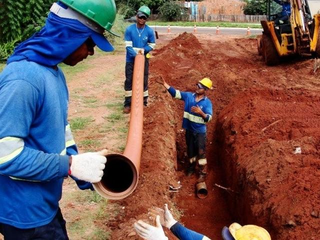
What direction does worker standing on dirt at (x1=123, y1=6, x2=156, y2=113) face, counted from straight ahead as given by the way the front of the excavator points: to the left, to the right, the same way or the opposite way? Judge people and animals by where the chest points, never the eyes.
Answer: the opposite way

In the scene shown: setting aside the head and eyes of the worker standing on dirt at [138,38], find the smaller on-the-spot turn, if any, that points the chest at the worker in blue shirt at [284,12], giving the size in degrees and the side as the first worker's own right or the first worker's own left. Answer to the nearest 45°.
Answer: approximately 135° to the first worker's own left

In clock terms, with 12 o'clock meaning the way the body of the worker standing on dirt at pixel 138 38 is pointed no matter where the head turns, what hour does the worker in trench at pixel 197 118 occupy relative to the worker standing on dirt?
The worker in trench is roughly at 11 o'clock from the worker standing on dirt.

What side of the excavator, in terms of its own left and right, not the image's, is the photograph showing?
back

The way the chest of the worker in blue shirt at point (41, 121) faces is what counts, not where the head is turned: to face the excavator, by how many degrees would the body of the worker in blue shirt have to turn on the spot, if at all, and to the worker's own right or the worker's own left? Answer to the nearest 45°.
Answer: approximately 45° to the worker's own left

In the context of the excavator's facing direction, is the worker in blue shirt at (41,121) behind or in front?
behind

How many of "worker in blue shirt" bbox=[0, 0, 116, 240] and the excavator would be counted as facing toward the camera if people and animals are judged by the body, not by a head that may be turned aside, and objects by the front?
0

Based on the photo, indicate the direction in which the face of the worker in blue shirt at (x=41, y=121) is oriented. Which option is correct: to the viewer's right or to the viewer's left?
to the viewer's right

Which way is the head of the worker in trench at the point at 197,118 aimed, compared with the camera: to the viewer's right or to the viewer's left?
to the viewer's left

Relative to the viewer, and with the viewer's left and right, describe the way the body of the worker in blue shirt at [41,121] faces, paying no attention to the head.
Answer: facing to the right of the viewer

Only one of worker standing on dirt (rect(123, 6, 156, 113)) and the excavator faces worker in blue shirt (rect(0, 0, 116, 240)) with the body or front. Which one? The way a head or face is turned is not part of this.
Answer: the worker standing on dirt

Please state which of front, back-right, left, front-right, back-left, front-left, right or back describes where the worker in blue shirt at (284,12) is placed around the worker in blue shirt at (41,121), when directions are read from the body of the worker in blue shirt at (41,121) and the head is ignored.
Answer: front-left

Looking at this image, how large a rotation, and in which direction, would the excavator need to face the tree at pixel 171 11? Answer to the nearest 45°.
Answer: approximately 45° to its left
